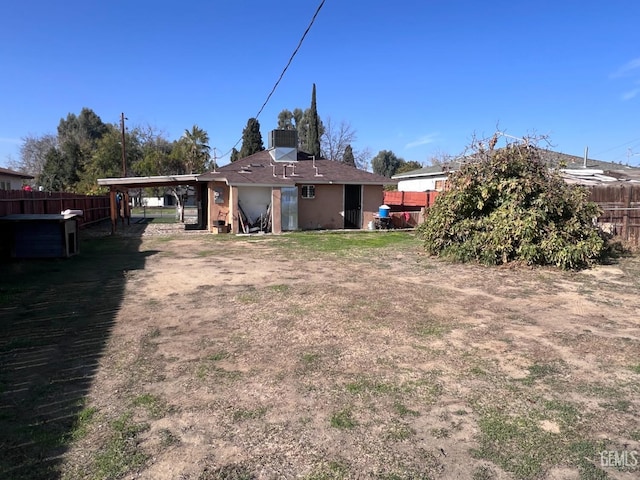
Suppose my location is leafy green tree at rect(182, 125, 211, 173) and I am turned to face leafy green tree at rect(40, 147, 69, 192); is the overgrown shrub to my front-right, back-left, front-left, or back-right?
back-left

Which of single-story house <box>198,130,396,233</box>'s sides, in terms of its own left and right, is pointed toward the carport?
left

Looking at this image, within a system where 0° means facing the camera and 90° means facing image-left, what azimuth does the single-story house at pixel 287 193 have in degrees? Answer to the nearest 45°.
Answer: approximately 180°

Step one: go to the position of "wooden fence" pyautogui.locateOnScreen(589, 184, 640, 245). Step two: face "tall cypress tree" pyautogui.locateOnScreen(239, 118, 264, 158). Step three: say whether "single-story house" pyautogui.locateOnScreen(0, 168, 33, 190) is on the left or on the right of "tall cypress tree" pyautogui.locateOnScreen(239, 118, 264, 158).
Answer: left

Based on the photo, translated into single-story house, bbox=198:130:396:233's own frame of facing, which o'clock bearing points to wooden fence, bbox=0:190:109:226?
The wooden fence is roughly at 8 o'clock from the single-story house.

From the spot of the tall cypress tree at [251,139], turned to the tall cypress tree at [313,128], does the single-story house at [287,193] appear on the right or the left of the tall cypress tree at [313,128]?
right

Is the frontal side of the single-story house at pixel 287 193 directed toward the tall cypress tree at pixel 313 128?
yes

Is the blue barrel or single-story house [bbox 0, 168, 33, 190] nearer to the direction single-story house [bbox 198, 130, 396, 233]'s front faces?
the single-story house
